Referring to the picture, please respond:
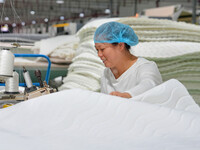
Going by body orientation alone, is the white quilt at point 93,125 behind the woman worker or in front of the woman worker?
in front

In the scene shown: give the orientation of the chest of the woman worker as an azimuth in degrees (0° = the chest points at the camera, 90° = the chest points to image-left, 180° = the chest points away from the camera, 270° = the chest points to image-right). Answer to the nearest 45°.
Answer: approximately 45°

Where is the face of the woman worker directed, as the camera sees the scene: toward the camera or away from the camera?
toward the camera
